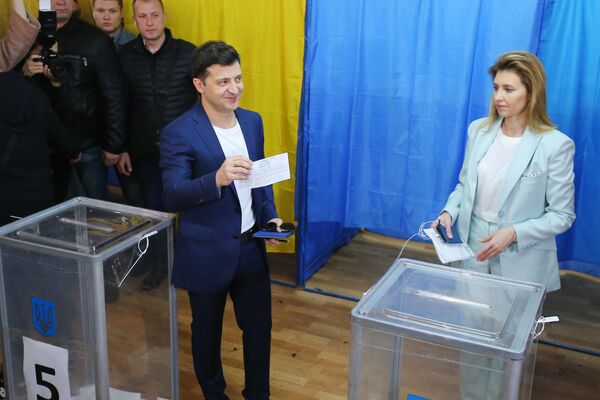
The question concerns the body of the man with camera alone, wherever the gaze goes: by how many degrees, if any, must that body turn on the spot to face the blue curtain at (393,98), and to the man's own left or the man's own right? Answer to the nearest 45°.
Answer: approximately 90° to the man's own left

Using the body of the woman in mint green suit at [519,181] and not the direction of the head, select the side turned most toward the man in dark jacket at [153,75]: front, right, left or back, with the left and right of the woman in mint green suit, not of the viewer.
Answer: right

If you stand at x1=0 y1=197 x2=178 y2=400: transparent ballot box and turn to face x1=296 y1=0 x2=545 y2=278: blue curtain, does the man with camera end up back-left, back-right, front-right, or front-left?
front-left

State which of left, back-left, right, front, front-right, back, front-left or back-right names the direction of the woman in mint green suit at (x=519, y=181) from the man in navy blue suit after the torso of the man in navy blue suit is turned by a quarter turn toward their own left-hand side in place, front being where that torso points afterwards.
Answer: front-right

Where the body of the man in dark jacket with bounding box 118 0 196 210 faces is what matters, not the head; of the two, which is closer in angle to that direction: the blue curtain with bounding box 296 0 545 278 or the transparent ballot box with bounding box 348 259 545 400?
the transparent ballot box

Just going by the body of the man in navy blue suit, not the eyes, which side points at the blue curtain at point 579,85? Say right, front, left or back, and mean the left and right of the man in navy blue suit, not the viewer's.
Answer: left

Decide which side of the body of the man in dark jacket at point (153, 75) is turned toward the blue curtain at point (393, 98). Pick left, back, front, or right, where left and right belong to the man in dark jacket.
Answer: left

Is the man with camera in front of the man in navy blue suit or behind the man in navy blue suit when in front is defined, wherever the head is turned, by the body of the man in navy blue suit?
behind

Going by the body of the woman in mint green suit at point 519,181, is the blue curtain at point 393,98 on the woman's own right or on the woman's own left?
on the woman's own right

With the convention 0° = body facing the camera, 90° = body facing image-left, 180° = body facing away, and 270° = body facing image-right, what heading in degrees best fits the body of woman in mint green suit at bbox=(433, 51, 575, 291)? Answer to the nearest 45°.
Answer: approximately 45°

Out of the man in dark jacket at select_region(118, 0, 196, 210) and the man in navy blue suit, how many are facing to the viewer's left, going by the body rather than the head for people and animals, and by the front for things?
0

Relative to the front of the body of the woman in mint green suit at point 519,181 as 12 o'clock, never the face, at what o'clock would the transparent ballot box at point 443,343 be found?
The transparent ballot box is roughly at 11 o'clock from the woman in mint green suit.

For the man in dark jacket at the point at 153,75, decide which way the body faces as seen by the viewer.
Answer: toward the camera

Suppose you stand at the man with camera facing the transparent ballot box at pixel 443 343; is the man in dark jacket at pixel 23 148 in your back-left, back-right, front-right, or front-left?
front-right
